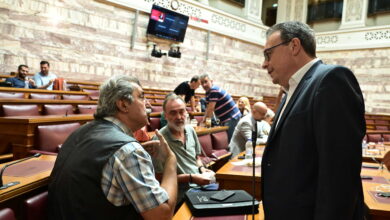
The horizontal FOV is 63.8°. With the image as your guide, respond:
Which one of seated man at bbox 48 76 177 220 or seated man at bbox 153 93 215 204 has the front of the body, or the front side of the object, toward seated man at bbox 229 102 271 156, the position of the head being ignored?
seated man at bbox 48 76 177 220

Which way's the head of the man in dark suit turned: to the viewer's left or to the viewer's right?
to the viewer's left

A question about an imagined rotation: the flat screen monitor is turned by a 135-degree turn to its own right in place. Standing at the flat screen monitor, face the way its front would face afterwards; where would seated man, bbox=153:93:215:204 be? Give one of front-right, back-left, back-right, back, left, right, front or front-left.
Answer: back-left

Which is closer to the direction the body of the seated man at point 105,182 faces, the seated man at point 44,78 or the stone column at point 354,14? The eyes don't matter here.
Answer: the stone column

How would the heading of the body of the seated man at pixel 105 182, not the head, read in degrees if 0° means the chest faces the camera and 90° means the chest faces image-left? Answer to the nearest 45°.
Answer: approximately 225°

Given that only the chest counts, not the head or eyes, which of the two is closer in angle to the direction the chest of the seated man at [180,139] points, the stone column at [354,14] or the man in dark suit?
the man in dark suit

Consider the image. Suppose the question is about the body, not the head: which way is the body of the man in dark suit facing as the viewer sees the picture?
to the viewer's left

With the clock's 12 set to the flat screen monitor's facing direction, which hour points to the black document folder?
The black document folder is roughly at 12 o'clock from the flat screen monitor.

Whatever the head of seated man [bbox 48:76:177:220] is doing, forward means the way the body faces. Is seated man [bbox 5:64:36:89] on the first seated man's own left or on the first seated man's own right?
on the first seated man's own left

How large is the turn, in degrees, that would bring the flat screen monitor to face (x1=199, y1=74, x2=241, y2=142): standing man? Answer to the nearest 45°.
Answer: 0° — it already faces them

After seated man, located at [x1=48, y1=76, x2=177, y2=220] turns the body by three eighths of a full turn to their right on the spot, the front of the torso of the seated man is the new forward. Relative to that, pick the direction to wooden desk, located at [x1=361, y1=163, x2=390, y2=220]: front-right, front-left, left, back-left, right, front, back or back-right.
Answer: left

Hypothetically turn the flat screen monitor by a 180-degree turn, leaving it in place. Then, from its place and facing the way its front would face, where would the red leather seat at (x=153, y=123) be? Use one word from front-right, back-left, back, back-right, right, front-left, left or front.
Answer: back

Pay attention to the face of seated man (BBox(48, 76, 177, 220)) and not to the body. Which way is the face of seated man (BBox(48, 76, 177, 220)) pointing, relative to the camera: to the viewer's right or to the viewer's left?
to the viewer's right

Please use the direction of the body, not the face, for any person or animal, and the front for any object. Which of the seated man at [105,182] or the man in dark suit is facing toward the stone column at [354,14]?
the seated man

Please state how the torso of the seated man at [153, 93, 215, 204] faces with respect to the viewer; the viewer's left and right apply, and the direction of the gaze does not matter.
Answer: facing the viewer and to the right of the viewer

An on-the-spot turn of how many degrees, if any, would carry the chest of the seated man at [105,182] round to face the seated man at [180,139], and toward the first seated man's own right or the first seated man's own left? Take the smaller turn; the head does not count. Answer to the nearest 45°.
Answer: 0° — they already face them

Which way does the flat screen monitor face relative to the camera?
toward the camera
